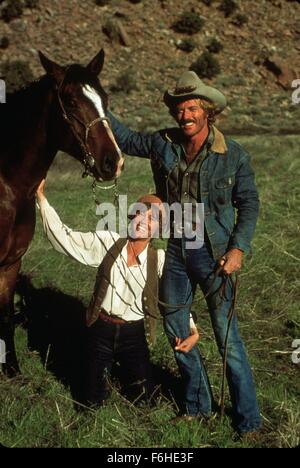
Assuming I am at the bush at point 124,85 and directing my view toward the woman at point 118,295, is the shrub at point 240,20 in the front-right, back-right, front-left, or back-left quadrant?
back-left

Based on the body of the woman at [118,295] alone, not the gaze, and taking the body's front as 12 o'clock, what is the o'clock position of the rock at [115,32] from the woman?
The rock is roughly at 6 o'clock from the woman.

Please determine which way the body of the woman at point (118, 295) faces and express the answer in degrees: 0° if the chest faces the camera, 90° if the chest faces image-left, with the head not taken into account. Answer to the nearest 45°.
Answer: approximately 0°

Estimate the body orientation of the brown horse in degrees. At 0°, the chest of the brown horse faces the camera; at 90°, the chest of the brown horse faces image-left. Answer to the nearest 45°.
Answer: approximately 315°

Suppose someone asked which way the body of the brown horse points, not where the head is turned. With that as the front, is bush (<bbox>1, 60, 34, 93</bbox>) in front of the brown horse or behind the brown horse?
behind

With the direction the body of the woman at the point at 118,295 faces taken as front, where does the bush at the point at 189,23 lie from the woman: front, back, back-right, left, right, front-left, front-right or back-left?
back

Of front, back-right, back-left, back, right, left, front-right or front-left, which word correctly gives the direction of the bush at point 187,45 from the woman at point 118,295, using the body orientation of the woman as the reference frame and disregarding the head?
back

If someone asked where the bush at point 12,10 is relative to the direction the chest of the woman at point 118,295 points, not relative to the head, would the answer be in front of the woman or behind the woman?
behind

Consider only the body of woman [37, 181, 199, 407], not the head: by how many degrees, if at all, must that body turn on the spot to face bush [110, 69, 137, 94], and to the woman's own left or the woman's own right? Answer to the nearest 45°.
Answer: approximately 180°

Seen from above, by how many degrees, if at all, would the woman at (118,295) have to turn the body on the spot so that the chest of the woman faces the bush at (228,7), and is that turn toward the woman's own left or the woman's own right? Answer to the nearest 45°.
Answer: approximately 180°
